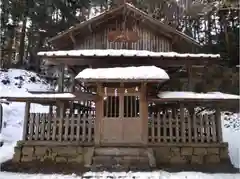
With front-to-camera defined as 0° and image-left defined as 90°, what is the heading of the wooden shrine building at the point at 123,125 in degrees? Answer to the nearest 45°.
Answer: approximately 0°
